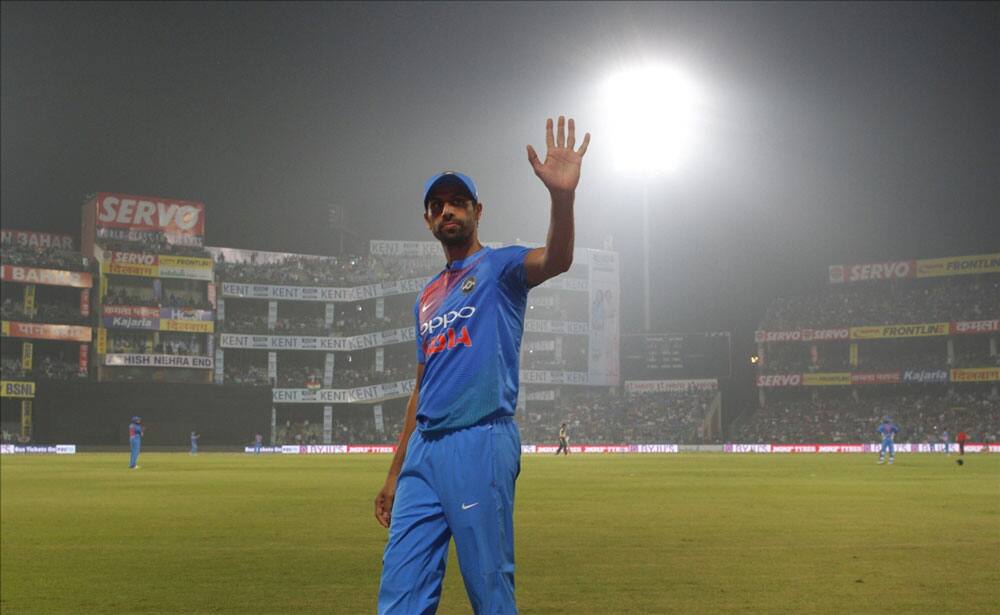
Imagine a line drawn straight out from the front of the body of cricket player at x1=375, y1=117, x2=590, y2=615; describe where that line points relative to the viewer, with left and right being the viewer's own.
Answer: facing the viewer and to the left of the viewer
